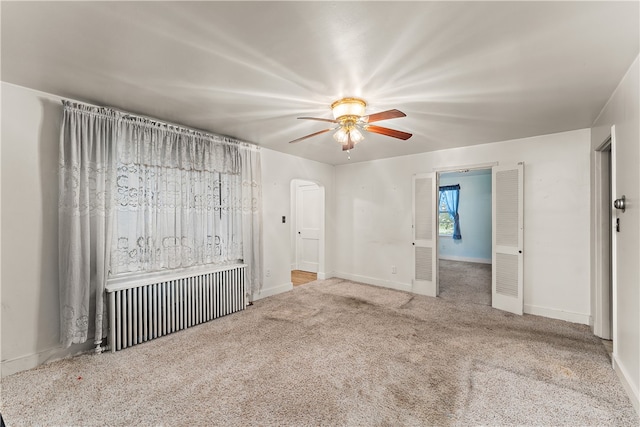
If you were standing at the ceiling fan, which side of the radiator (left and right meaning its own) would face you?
front

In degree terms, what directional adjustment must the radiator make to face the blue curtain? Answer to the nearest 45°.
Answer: approximately 45° to its left

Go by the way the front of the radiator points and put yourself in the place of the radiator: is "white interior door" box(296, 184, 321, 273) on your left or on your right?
on your left

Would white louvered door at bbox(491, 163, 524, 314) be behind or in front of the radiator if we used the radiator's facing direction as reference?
in front

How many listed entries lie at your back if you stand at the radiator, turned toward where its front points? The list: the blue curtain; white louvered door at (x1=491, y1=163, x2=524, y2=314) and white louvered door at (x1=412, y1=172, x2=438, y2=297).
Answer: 0

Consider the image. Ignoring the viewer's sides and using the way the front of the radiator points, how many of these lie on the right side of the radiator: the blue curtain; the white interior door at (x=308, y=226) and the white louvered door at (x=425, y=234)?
0

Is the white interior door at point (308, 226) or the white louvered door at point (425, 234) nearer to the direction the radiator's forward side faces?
the white louvered door

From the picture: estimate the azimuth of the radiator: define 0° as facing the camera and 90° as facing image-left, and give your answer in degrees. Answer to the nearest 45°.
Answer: approximately 315°

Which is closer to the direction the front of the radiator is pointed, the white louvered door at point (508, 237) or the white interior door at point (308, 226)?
the white louvered door

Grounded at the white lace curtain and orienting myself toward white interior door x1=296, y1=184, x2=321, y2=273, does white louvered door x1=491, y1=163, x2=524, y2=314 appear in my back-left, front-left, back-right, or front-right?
front-right
